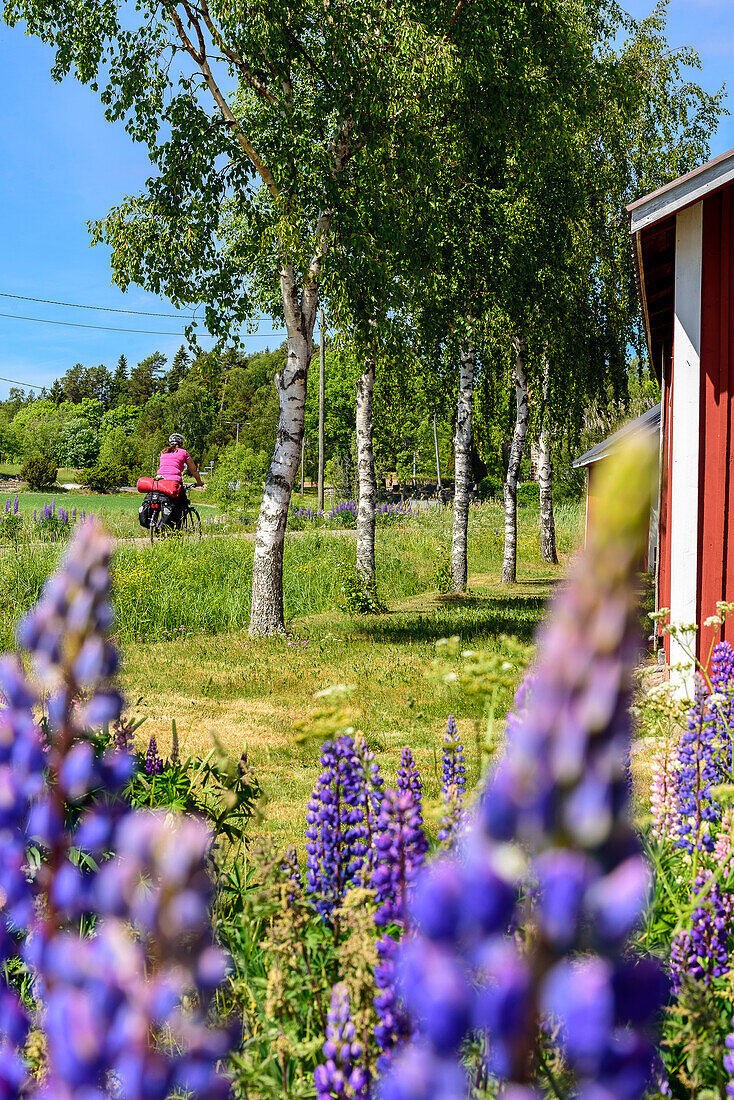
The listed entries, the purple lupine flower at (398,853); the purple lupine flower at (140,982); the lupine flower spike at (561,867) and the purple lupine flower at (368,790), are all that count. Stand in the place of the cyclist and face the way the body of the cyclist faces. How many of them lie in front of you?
0

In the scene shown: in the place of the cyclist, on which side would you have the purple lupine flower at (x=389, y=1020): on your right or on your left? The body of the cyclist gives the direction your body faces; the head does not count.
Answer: on your right

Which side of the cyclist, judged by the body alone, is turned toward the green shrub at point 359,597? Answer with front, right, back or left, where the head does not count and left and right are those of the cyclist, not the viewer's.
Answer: right

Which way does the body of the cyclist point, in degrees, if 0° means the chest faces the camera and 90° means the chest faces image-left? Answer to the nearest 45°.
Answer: approximately 225°

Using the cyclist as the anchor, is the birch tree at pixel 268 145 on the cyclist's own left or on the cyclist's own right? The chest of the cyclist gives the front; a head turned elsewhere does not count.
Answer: on the cyclist's own right

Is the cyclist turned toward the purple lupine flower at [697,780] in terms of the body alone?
no

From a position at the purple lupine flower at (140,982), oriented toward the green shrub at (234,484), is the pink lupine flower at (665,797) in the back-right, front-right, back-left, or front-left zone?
front-right

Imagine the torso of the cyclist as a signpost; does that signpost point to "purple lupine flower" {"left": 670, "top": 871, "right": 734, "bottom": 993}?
no

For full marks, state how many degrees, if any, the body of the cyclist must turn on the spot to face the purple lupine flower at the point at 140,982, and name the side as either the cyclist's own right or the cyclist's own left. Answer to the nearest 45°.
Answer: approximately 135° to the cyclist's own right

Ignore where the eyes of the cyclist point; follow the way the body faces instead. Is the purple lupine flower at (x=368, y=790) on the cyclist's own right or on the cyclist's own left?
on the cyclist's own right

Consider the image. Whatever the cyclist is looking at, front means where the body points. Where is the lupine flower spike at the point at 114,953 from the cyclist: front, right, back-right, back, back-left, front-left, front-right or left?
back-right

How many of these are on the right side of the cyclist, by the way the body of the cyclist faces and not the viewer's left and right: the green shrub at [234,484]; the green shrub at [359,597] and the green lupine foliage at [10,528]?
1

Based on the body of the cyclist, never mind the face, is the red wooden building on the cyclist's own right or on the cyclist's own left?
on the cyclist's own right

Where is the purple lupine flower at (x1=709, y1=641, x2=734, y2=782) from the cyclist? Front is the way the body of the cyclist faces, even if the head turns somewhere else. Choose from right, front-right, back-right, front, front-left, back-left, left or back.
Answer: back-right
